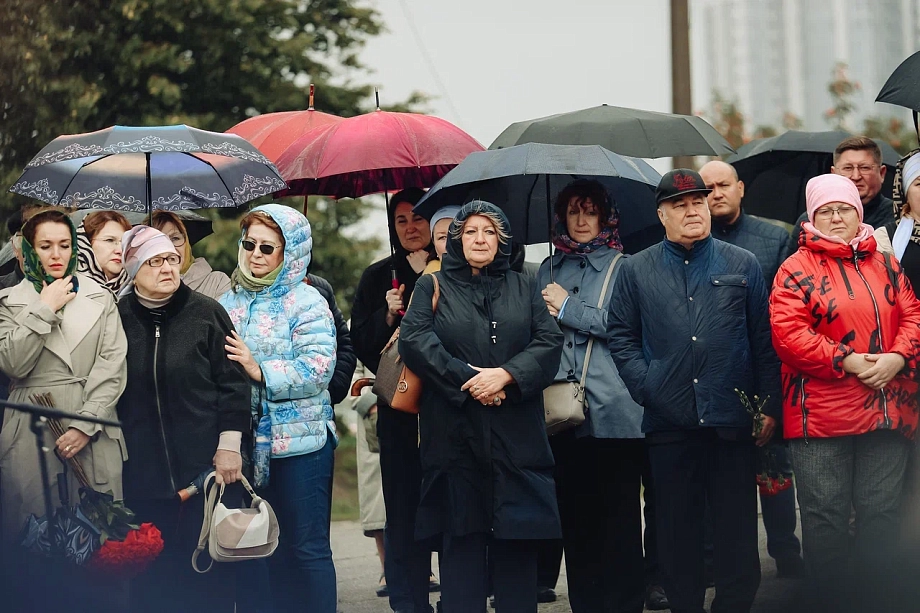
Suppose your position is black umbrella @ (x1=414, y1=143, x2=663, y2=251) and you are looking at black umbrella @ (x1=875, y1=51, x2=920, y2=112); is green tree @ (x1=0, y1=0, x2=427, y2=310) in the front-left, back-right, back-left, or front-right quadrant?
back-left

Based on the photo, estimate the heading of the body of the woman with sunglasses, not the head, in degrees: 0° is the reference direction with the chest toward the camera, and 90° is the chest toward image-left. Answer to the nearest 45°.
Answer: approximately 45°

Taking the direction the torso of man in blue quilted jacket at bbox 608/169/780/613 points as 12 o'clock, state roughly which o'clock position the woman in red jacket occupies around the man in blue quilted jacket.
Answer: The woman in red jacket is roughly at 9 o'clock from the man in blue quilted jacket.

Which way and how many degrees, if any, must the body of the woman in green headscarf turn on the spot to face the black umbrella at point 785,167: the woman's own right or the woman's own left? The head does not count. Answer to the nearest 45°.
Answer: approximately 90° to the woman's own left

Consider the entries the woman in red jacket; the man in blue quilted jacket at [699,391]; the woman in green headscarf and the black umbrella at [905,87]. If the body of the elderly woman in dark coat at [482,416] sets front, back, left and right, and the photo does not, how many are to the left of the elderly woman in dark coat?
3

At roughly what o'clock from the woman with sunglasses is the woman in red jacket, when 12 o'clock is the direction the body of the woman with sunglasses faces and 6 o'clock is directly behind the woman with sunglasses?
The woman in red jacket is roughly at 8 o'clock from the woman with sunglasses.

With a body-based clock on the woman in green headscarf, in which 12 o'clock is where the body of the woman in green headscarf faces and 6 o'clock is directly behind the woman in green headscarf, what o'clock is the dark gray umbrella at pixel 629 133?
The dark gray umbrella is roughly at 9 o'clock from the woman in green headscarf.

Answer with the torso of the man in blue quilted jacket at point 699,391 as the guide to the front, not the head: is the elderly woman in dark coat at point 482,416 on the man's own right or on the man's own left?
on the man's own right

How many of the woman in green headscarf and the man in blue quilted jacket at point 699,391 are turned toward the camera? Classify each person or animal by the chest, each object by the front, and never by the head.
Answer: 2

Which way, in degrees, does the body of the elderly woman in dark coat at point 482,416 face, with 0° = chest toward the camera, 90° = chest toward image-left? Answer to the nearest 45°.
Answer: approximately 0°

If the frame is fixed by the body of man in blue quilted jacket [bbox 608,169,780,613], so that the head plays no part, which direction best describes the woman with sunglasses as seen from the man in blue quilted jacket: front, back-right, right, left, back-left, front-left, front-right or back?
right

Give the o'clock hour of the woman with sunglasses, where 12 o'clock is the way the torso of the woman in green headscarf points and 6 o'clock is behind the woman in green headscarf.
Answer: The woman with sunglasses is roughly at 9 o'clock from the woman in green headscarf.
